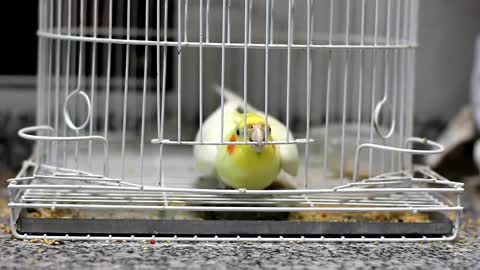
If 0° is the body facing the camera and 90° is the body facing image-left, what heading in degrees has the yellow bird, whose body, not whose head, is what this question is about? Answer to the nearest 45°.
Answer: approximately 0°

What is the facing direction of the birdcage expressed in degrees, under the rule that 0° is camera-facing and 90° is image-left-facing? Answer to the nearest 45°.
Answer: approximately 0°
